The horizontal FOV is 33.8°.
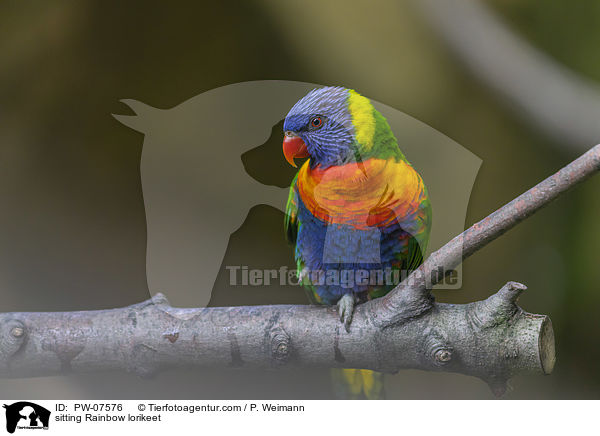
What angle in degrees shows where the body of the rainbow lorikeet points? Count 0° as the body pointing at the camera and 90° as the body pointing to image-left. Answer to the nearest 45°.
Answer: approximately 45°
